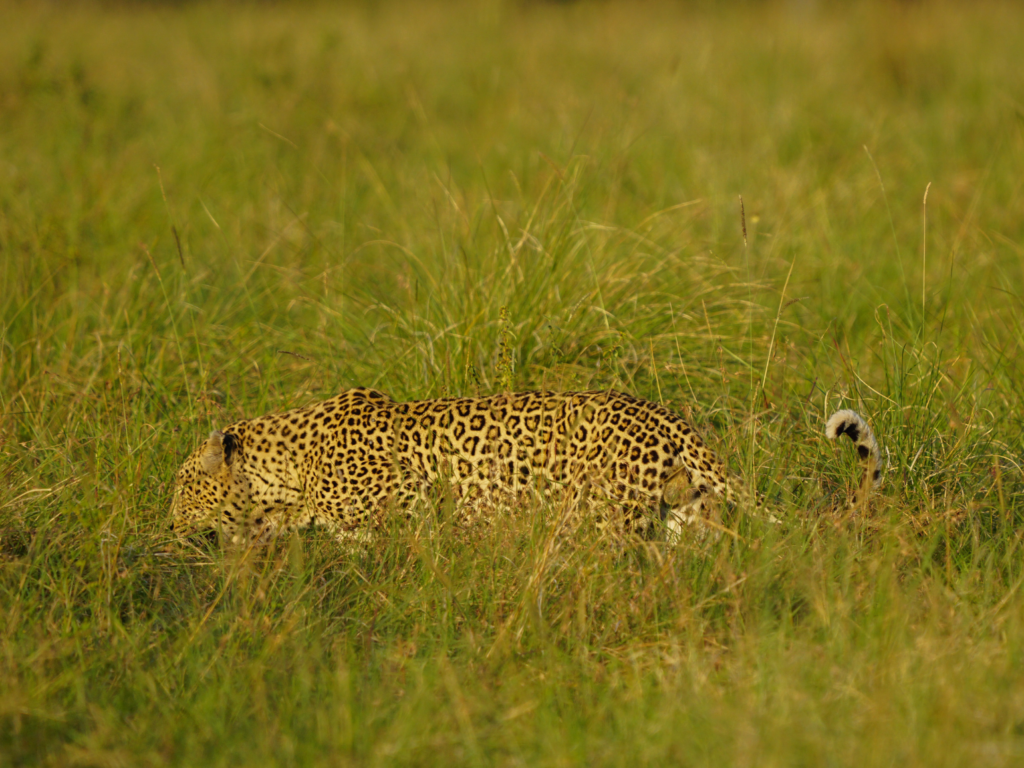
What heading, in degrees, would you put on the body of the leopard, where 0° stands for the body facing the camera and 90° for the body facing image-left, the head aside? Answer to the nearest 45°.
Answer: approximately 90°
